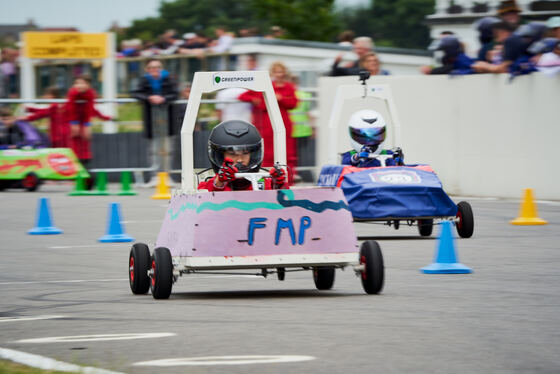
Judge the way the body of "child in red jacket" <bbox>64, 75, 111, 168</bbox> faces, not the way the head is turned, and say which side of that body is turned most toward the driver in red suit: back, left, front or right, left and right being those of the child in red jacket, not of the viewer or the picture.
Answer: front

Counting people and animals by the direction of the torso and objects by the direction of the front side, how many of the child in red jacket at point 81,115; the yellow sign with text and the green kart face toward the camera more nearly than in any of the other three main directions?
2

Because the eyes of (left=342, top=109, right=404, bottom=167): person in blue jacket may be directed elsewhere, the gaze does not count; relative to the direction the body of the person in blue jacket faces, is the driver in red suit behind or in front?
in front

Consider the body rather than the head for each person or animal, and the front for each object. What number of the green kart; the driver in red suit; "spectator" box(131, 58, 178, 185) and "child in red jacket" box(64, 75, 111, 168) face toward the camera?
3

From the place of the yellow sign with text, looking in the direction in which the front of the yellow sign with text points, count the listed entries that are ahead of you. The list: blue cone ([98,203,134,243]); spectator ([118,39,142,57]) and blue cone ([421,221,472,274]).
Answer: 2
